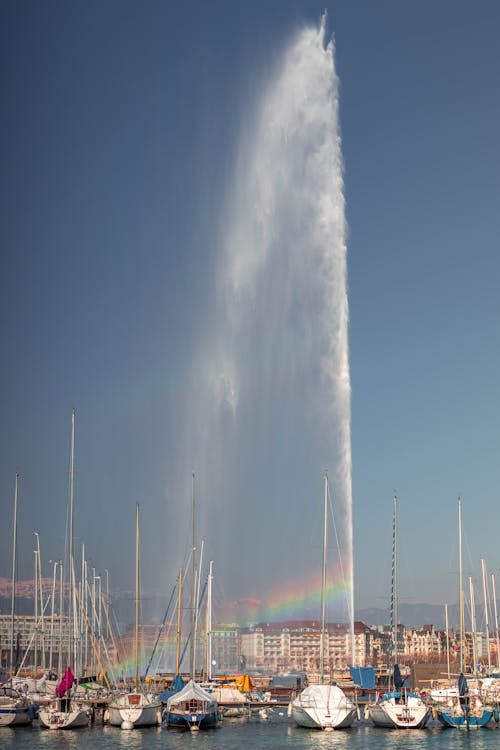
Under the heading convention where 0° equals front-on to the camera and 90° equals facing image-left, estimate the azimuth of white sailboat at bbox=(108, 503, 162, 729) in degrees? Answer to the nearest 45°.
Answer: approximately 180°

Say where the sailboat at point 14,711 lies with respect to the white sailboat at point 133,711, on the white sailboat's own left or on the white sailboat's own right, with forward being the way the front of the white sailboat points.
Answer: on the white sailboat's own left

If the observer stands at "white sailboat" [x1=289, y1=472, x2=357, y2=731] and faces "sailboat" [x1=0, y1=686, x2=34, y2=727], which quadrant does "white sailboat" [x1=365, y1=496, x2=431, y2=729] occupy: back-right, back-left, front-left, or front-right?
back-right

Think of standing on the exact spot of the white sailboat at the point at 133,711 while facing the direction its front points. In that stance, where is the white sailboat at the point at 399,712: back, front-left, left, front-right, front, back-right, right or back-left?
right

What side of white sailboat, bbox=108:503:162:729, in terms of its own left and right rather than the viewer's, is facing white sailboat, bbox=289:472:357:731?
right
